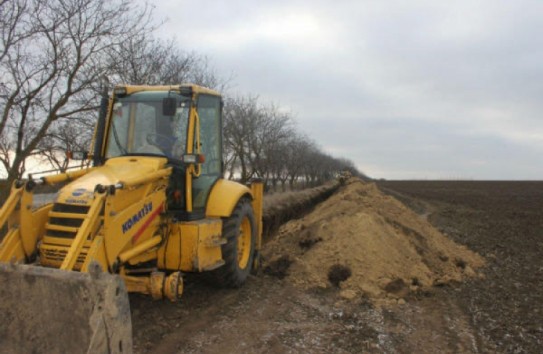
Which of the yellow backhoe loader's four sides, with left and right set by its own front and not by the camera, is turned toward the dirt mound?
back
